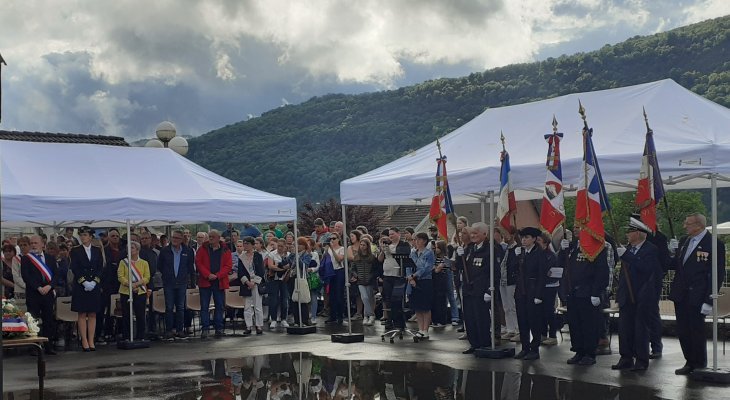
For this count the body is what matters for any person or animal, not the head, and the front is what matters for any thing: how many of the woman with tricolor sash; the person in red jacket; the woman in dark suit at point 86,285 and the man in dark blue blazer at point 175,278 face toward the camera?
4

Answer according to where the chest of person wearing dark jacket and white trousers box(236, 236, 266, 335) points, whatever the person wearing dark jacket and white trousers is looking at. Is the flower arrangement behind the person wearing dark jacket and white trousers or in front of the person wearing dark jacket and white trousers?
in front

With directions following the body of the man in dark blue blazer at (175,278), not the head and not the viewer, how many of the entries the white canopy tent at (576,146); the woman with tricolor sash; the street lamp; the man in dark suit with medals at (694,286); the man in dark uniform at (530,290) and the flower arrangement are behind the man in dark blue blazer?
1

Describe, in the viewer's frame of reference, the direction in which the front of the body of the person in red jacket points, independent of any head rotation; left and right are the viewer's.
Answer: facing the viewer

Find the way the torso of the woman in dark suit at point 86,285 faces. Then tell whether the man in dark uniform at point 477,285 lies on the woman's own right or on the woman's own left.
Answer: on the woman's own left

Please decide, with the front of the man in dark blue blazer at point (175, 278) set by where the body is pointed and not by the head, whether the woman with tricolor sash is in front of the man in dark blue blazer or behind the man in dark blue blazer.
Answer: in front

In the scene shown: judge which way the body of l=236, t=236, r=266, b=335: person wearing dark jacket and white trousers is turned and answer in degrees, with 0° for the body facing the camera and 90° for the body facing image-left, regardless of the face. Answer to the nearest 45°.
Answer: approximately 0°

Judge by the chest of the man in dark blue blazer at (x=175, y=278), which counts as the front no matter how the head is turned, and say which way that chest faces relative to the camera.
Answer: toward the camera

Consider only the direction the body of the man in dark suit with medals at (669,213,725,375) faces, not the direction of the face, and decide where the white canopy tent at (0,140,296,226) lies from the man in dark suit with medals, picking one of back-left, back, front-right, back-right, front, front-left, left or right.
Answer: front-right

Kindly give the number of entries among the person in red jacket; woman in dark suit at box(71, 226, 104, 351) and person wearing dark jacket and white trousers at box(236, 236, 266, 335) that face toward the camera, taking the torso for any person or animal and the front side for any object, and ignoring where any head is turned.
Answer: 3

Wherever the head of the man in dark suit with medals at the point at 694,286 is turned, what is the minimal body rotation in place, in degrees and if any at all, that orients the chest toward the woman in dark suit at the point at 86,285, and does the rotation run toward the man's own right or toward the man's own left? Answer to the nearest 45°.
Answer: approximately 45° to the man's own right

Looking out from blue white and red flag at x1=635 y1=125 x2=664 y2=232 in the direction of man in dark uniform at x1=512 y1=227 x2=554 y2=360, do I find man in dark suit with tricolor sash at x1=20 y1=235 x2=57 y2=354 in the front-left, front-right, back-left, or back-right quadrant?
front-left

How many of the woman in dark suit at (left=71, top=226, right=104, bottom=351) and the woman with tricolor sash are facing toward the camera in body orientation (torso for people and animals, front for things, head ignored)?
2

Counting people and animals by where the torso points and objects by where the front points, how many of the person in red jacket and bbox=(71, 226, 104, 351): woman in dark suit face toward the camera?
2

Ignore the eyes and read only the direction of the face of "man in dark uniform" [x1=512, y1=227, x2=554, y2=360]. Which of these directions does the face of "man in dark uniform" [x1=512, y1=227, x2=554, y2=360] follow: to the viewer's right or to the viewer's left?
to the viewer's left

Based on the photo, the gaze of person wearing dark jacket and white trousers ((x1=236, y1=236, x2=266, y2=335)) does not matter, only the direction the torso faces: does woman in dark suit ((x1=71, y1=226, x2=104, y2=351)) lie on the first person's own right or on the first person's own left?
on the first person's own right

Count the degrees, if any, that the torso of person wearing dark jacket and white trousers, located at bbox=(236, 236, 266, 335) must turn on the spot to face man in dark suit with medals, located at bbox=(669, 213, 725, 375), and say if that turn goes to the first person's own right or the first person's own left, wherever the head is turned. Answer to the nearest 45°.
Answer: approximately 45° to the first person's own left

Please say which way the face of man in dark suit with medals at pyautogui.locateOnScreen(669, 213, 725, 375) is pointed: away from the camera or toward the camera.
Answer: toward the camera
